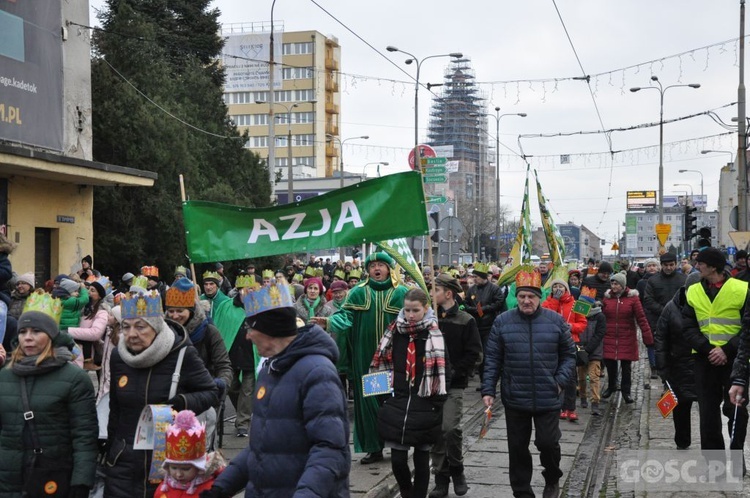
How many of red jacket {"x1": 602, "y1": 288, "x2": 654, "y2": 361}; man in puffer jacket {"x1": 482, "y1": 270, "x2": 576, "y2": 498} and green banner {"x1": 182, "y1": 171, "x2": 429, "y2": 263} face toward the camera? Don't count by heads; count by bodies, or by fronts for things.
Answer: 3

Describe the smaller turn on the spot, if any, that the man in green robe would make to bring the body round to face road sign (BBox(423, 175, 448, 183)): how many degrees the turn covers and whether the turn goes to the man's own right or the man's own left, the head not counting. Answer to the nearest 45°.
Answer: approximately 180°

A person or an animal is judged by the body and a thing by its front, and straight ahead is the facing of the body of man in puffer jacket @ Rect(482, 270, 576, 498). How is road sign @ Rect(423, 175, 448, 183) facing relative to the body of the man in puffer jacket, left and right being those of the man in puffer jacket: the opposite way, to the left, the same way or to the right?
the same way

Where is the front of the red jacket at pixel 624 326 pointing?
toward the camera

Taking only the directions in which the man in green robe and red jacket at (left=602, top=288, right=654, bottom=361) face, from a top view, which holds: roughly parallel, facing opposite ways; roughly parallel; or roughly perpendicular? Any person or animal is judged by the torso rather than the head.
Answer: roughly parallel

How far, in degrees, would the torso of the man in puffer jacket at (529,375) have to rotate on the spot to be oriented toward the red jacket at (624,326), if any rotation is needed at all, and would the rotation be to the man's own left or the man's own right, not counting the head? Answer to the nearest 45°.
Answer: approximately 180°

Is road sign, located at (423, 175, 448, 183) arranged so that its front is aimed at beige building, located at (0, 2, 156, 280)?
no

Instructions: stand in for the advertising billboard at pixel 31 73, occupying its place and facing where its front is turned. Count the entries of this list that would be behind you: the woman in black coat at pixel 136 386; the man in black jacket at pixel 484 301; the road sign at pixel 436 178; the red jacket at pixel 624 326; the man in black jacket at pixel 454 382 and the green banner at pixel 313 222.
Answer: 0

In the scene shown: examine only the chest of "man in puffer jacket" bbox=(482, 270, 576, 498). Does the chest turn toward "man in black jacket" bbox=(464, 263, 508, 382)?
no

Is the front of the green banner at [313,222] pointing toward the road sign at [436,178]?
no

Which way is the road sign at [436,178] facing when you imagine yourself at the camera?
facing the viewer

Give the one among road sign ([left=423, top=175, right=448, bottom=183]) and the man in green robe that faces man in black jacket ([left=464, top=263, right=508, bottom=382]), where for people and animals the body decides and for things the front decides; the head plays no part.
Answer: the road sign

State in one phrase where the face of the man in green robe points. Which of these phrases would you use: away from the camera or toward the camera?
toward the camera
